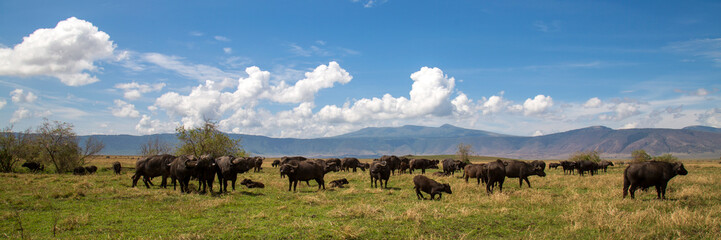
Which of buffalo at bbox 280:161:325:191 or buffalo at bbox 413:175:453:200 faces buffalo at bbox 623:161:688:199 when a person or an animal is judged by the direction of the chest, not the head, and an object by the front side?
buffalo at bbox 413:175:453:200

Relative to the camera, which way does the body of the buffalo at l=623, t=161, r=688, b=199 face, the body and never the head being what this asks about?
to the viewer's right

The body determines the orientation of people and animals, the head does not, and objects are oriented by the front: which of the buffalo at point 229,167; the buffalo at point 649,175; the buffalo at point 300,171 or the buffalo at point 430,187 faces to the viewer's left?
the buffalo at point 300,171

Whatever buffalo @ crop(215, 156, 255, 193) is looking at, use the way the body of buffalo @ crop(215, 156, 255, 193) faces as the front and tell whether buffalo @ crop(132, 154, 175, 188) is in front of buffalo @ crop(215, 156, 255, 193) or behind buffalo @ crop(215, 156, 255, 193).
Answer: behind

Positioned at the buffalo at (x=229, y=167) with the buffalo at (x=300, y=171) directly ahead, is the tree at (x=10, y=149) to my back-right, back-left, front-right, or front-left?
back-left

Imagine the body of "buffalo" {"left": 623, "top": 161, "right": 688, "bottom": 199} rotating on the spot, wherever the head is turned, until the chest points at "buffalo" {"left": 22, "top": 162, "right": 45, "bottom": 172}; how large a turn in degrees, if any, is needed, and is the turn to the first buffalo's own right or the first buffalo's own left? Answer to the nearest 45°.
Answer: approximately 180°

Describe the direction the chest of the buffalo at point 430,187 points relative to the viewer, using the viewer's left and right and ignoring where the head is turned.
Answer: facing to the right of the viewer

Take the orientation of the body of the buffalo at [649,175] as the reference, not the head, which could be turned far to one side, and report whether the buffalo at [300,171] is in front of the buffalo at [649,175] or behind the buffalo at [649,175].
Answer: behind

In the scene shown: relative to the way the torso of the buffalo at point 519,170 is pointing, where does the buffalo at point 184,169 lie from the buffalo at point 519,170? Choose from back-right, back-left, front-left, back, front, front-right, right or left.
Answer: back-right

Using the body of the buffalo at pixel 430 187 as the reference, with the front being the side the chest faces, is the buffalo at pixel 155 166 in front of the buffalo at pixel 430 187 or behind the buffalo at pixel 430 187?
behind
